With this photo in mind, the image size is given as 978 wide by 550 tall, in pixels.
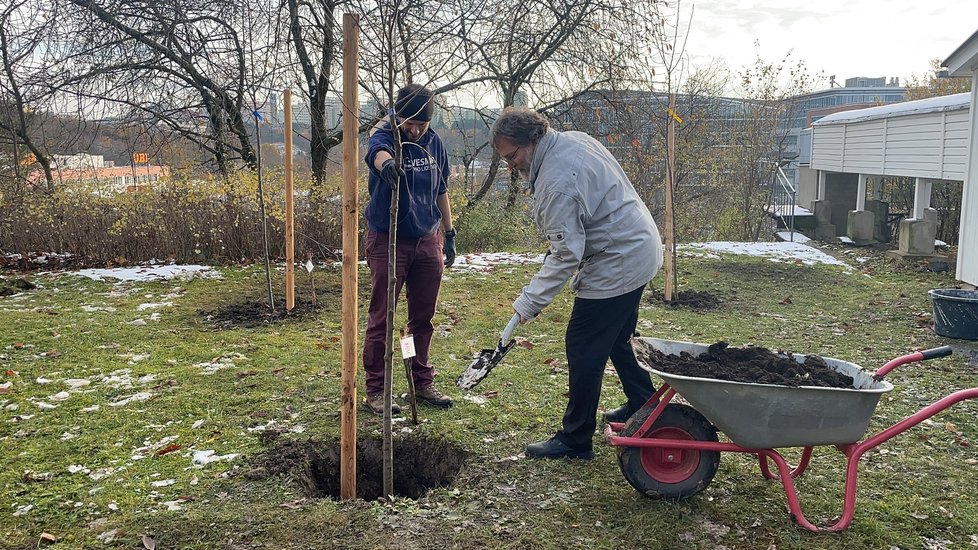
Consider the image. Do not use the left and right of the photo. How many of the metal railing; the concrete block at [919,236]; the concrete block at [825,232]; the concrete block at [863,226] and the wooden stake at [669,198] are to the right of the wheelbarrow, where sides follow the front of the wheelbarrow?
5

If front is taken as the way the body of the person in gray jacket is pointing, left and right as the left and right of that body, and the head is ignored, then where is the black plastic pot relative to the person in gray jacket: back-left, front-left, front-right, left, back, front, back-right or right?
back-right

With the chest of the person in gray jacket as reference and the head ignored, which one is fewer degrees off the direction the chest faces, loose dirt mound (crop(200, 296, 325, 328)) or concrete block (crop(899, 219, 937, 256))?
the loose dirt mound

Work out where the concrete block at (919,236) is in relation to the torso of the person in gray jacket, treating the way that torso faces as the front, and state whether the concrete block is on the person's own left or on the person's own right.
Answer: on the person's own right

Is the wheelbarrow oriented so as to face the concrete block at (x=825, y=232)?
no

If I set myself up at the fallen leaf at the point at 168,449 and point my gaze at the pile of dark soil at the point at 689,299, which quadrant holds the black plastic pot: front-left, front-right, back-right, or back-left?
front-right

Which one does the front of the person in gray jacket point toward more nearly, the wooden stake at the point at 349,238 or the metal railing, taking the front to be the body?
the wooden stake

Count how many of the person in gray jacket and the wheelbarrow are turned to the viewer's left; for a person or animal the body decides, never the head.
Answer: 2

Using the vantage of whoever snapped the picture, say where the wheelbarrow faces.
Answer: facing to the left of the viewer

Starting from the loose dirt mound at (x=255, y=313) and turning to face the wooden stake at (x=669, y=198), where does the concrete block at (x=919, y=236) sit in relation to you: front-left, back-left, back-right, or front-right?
front-left

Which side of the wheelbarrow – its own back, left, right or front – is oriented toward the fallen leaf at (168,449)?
front

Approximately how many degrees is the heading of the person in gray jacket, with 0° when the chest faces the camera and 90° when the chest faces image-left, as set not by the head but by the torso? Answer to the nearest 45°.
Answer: approximately 90°

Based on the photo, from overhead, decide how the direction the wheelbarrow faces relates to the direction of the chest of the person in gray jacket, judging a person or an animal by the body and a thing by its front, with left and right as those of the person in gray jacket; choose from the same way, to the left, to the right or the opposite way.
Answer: the same way

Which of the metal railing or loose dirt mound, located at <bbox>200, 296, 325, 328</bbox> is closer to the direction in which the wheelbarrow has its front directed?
the loose dirt mound

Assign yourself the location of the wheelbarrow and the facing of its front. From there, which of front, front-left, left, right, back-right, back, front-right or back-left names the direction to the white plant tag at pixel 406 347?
front
